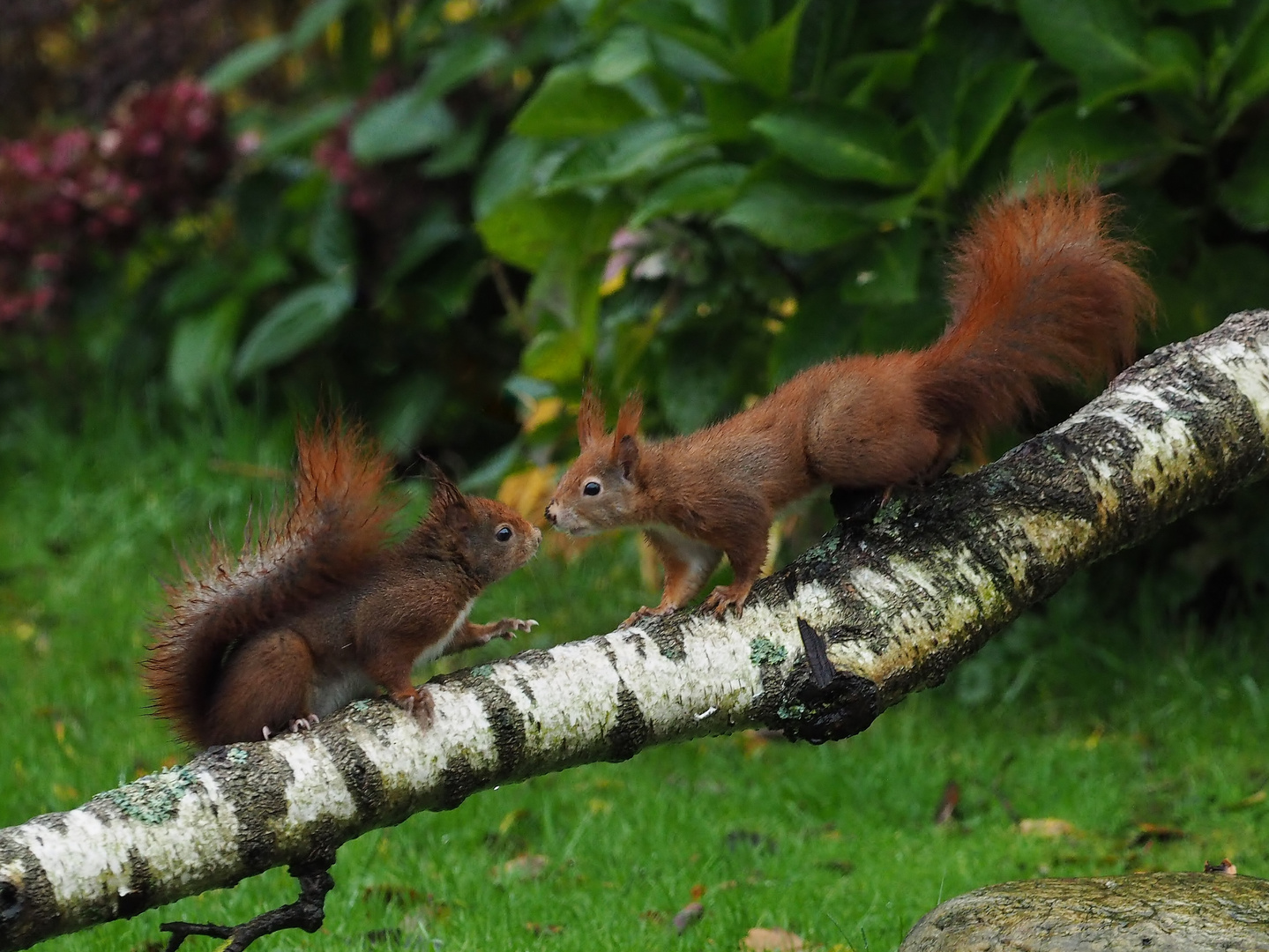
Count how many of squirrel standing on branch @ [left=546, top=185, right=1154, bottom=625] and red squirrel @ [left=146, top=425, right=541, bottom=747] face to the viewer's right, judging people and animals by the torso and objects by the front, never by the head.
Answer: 1

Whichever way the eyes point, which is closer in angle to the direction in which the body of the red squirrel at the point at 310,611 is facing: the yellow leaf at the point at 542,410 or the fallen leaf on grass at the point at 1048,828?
the fallen leaf on grass

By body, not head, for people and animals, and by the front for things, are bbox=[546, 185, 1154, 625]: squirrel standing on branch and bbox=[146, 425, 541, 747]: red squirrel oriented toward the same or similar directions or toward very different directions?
very different directions

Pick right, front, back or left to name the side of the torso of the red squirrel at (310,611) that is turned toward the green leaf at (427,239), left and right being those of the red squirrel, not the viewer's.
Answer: left

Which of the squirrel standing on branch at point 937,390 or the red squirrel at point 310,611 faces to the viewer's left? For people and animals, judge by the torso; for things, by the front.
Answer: the squirrel standing on branch

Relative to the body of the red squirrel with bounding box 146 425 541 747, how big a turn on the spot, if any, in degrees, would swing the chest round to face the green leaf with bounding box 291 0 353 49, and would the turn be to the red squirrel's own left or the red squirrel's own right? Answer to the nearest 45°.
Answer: approximately 90° to the red squirrel's own left

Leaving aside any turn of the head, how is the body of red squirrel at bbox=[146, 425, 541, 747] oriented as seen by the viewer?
to the viewer's right

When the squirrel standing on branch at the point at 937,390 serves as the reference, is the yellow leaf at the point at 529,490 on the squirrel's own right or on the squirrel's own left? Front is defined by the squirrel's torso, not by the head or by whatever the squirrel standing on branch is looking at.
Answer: on the squirrel's own right

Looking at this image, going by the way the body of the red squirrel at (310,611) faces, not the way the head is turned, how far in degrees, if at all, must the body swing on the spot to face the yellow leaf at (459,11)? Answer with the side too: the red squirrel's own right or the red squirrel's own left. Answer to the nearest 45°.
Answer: approximately 90° to the red squirrel's own left

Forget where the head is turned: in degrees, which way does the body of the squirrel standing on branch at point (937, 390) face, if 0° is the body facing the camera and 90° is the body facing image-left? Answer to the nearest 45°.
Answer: approximately 90°
